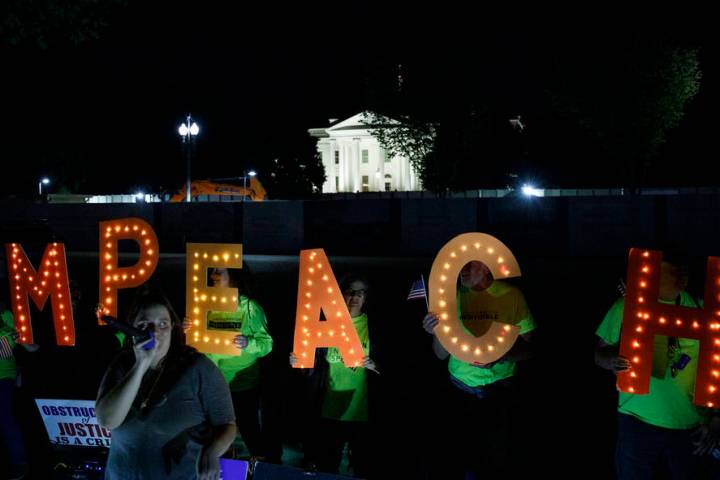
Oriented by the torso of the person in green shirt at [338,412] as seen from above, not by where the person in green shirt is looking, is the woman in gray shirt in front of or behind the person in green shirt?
in front

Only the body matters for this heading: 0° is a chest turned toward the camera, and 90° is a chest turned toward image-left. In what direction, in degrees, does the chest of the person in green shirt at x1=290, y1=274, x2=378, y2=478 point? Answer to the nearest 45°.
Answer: approximately 0°

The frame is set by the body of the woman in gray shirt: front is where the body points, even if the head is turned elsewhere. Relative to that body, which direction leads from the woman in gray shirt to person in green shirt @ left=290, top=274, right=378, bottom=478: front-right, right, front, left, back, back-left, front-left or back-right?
back

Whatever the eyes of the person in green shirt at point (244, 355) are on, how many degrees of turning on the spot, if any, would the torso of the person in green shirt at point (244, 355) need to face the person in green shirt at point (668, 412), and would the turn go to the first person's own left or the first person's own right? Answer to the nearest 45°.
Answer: approximately 90° to the first person's own left

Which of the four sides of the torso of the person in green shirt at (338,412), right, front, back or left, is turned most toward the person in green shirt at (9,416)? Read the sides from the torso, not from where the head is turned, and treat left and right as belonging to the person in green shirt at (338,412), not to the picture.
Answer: right

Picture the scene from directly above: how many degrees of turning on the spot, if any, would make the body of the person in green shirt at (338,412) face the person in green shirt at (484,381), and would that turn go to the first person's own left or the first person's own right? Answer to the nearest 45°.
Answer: approximately 90° to the first person's own left

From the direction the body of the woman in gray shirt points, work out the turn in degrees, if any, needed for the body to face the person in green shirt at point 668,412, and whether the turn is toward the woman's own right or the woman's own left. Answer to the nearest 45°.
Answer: approximately 135° to the woman's own left

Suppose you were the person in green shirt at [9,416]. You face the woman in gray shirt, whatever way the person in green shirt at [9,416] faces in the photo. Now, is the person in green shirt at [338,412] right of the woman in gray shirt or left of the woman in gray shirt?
left

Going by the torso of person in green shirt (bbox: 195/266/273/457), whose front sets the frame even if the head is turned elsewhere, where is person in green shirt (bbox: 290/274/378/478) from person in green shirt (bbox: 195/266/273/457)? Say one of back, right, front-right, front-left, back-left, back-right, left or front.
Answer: left

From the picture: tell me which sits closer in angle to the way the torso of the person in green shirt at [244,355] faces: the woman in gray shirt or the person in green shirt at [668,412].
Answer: the woman in gray shirt

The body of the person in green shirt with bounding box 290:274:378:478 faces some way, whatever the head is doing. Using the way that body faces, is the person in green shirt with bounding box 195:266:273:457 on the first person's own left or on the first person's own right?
on the first person's own right
